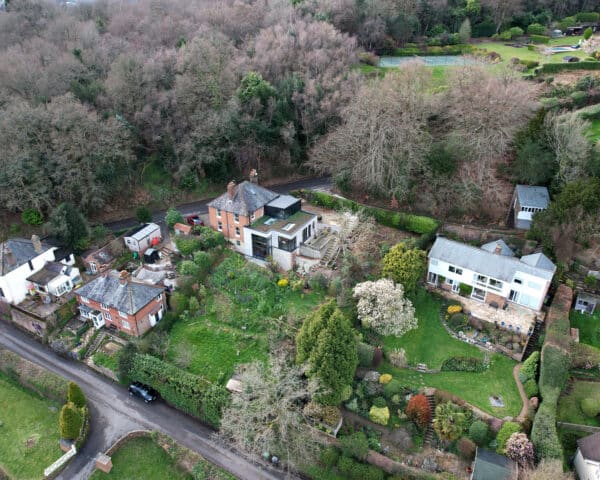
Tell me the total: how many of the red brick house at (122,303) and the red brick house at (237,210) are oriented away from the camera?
0

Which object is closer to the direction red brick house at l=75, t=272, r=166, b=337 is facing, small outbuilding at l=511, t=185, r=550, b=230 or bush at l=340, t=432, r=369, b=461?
the bush

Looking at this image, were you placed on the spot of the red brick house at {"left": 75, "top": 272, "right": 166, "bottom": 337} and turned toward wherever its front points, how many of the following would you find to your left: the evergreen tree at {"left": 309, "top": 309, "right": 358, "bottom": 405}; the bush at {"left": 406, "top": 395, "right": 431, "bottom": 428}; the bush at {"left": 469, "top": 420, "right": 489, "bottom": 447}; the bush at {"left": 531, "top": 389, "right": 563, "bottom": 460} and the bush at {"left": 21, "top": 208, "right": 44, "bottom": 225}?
4

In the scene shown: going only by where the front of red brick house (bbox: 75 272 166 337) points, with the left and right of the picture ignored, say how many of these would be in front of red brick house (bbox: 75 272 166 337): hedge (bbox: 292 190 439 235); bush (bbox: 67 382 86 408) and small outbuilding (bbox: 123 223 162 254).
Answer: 1

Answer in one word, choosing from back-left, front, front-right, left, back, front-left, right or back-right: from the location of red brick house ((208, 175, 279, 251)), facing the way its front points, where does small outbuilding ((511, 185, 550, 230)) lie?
back-left

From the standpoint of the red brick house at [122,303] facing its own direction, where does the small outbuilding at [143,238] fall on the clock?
The small outbuilding is roughly at 5 o'clock from the red brick house.

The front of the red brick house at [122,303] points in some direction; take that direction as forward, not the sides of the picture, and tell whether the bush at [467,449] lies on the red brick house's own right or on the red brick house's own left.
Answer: on the red brick house's own left

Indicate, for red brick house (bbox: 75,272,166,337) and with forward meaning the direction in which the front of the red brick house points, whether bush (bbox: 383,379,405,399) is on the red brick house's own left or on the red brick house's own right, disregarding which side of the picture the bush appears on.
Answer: on the red brick house's own left

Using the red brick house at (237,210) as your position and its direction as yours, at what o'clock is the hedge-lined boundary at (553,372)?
The hedge-lined boundary is roughly at 9 o'clock from the red brick house.

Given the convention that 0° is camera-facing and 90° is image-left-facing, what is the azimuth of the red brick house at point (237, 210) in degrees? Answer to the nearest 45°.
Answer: approximately 45°

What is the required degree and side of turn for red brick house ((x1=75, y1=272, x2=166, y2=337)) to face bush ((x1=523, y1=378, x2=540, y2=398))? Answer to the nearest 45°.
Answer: approximately 90° to its left

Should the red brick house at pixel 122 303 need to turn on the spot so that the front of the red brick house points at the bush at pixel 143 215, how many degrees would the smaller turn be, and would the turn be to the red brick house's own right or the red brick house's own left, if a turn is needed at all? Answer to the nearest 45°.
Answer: approximately 135° to the red brick house's own right

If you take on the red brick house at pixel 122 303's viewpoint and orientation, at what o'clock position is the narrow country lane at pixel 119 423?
The narrow country lane is roughly at 11 o'clock from the red brick house.

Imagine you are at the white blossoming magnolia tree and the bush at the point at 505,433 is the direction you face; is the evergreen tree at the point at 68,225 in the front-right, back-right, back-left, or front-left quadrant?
back-right

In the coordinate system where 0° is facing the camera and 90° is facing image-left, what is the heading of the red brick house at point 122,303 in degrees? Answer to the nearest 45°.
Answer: approximately 45°
